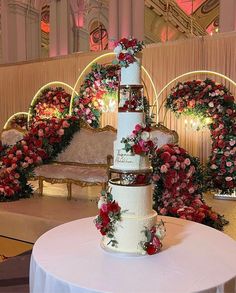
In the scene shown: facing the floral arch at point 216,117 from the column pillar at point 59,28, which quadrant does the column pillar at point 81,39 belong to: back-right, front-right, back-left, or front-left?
front-left

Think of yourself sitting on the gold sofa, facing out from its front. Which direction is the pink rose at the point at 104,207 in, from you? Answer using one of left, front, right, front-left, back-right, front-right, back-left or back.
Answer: front-left

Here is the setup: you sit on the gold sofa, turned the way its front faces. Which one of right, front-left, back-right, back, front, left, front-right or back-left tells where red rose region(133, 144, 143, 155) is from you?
front-left

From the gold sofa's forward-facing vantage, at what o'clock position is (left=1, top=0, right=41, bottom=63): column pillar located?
The column pillar is roughly at 4 o'clock from the gold sofa.

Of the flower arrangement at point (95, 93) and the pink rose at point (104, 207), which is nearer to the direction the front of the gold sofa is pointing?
the pink rose

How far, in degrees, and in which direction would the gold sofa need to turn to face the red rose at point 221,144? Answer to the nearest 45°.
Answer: approximately 135° to its left

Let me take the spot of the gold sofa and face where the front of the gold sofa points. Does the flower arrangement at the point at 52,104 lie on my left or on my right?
on my right

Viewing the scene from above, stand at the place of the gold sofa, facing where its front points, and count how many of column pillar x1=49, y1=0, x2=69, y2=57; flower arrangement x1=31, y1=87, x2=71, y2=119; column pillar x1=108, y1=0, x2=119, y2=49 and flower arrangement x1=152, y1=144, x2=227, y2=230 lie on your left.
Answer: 1

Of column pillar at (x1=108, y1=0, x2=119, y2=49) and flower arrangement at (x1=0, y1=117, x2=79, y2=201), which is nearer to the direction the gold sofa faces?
the flower arrangement

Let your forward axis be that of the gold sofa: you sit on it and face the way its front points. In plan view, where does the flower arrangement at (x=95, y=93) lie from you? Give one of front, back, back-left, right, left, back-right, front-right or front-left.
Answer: back-right

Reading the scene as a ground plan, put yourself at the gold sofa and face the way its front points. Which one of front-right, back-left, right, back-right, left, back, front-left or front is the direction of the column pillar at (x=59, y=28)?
back-right

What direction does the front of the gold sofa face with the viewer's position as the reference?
facing the viewer and to the left of the viewer

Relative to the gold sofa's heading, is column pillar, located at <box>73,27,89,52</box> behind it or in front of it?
behind

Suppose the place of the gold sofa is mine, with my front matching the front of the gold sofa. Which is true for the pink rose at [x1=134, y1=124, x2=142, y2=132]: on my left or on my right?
on my left

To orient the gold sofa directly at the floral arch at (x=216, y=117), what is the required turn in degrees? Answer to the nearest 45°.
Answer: approximately 135° to its left

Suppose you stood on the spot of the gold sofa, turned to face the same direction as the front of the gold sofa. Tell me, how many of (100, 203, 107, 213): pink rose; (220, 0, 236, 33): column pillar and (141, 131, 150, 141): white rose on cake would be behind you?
1

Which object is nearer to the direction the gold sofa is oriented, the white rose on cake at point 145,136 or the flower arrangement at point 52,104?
the white rose on cake

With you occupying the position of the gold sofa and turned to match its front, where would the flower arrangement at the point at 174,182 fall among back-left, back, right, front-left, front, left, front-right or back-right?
left

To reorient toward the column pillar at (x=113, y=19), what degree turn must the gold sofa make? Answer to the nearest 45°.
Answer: approximately 135° to its right

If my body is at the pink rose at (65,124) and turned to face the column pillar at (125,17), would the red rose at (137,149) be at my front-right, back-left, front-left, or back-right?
back-right
